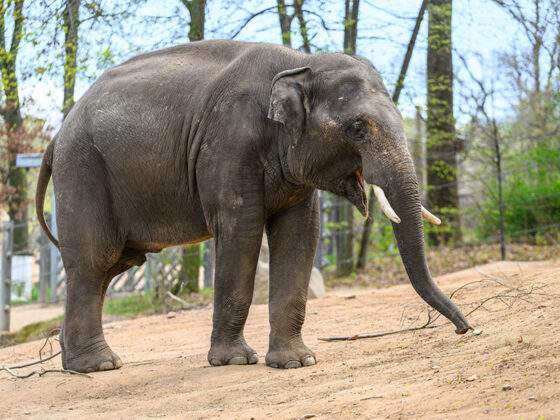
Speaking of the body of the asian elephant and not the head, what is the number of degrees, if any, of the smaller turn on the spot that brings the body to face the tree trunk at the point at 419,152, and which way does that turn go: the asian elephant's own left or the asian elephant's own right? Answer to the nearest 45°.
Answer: approximately 90° to the asian elephant's own left

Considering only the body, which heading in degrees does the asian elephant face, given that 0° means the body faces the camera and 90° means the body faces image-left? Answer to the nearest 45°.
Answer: approximately 270°

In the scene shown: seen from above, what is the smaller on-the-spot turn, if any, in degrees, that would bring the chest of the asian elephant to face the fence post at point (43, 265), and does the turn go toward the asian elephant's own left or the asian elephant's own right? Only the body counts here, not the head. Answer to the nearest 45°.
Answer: approximately 90° to the asian elephant's own left

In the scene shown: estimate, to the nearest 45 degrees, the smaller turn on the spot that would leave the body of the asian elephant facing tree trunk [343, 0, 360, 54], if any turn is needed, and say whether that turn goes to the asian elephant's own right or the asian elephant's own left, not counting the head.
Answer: approximately 90° to the asian elephant's own left

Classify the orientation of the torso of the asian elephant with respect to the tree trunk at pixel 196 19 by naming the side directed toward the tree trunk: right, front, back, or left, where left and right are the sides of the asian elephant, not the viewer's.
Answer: left

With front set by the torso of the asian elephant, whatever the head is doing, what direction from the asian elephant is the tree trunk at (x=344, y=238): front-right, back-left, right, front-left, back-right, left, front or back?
left

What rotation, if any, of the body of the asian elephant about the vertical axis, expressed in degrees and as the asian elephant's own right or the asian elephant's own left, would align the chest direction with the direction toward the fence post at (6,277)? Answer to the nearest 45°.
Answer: approximately 135° to the asian elephant's own left

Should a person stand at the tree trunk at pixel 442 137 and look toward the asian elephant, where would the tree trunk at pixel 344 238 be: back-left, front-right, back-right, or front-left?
front-right
